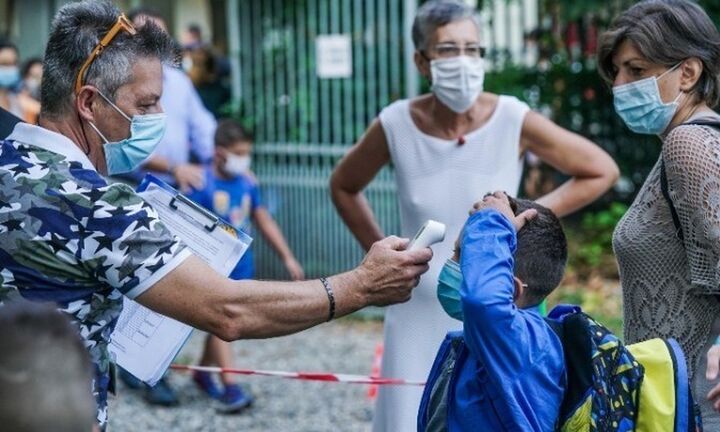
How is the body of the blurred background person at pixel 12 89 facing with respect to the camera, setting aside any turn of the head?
toward the camera

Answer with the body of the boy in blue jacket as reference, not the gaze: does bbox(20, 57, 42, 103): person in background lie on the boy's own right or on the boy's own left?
on the boy's own right

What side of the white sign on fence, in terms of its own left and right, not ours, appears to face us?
front

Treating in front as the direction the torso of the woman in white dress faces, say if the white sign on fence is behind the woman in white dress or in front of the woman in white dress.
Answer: behind

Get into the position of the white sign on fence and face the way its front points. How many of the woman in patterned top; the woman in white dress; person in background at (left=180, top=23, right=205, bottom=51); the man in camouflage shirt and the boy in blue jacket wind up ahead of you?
4

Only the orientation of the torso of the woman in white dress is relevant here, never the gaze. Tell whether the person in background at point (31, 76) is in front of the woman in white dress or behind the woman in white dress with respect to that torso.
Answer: behind

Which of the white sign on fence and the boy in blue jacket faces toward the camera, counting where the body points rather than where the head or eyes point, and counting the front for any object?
the white sign on fence

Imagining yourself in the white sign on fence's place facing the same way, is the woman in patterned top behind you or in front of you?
in front

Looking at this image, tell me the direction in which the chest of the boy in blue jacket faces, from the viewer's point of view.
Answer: to the viewer's left

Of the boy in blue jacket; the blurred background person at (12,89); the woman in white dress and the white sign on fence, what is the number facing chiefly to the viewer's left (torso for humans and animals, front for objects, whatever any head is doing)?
1

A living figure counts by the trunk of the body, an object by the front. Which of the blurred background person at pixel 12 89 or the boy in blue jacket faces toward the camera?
the blurred background person

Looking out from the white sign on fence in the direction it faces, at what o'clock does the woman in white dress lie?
The woman in white dress is roughly at 12 o'clock from the white sign on fence.

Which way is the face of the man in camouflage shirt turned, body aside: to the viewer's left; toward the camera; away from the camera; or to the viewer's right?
to the viewer's right

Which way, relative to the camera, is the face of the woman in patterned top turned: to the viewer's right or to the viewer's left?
to the viewer's left

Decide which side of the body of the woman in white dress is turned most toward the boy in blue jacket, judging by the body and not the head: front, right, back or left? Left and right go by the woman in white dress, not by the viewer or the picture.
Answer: front

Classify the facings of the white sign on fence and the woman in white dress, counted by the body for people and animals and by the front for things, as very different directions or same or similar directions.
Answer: same or similar directions

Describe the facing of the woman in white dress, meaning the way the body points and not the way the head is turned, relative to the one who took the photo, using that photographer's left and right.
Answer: facing the viewer
